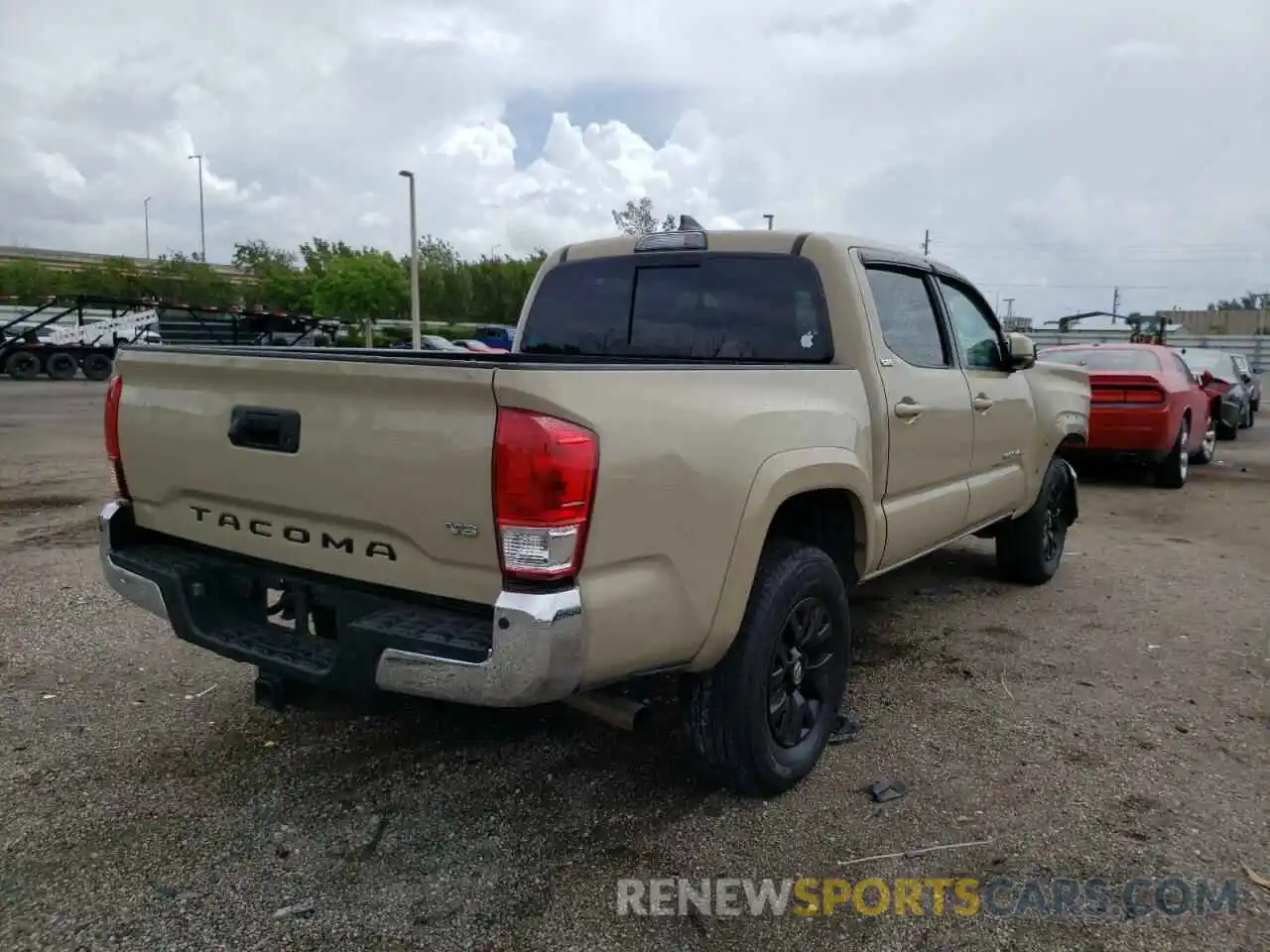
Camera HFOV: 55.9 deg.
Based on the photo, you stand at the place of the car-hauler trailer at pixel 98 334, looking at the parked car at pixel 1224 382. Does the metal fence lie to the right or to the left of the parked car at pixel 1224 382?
left

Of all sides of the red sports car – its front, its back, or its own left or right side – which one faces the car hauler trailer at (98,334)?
left

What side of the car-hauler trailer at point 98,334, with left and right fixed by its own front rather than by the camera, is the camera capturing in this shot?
right

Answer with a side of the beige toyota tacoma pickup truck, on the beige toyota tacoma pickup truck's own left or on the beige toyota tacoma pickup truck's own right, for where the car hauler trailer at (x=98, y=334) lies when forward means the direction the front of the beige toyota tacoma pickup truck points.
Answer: on the beige toyota tacoma pickup truck's own left

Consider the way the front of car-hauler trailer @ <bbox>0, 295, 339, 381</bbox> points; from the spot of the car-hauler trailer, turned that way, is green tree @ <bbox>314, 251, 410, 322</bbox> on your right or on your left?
on your left

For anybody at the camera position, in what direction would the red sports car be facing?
facing away from the viewer

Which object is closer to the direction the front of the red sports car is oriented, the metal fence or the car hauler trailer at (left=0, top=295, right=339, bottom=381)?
the metal fence

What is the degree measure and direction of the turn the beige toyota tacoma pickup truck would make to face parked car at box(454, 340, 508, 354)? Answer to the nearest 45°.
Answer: approximately 45° to its left

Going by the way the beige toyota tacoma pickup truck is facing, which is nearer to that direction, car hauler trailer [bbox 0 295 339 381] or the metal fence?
the metal fence

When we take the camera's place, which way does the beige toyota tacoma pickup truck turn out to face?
facing away from the viewer and to the right of the viewer

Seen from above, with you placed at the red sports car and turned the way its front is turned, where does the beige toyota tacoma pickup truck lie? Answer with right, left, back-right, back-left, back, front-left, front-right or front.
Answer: back

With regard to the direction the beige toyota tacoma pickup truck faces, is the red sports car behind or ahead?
ahead

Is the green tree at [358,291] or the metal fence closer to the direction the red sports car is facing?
the metal fence
